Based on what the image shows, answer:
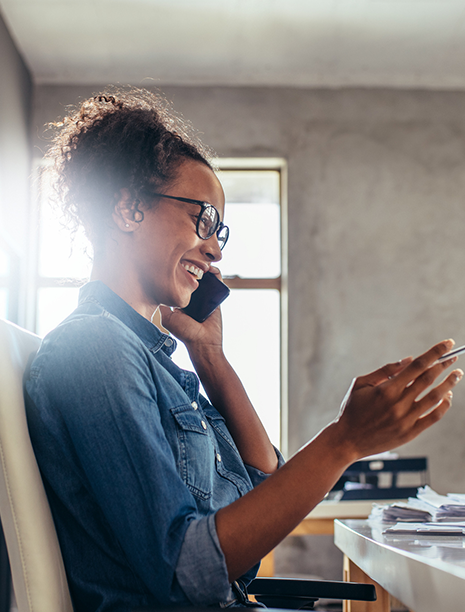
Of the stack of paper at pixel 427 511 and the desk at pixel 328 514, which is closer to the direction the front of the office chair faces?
the stack of paper

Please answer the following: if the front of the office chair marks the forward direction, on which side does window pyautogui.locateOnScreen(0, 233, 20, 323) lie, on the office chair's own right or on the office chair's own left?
on the office chair's own left

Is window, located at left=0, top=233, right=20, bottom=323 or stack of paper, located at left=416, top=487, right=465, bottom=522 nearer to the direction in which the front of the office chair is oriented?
the stack of paper

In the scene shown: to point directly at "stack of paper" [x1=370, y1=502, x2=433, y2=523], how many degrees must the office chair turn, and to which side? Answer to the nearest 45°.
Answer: approximately 45° to its left

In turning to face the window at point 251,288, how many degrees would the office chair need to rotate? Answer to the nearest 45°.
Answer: approximately 90° to its left

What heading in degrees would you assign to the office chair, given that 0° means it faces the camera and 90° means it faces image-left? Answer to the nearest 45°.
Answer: approximately 270°

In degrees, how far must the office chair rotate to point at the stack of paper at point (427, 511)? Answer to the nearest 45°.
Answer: approximately 45° to its left

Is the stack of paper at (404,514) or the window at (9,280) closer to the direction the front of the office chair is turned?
the stack of paper

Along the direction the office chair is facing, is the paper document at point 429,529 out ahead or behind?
ahead

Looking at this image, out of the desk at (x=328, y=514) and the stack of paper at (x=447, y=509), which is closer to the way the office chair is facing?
the stack of paper
